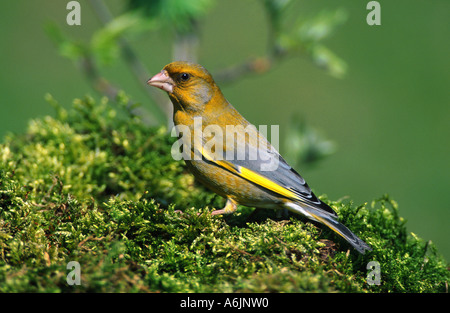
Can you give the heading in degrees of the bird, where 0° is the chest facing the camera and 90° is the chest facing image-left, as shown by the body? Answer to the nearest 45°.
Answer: approximately 90°
